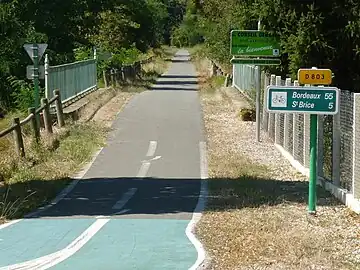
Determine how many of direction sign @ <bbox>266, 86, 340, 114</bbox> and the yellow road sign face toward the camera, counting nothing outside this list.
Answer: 2

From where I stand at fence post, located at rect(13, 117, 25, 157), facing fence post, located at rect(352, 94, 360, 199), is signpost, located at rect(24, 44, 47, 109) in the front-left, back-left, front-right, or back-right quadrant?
back-left

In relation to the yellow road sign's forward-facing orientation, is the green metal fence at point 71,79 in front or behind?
behind

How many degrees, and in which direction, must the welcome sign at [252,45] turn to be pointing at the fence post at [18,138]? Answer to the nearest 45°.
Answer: approximately 45° to its right

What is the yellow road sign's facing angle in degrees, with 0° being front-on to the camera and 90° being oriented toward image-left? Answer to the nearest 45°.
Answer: approximately 0°

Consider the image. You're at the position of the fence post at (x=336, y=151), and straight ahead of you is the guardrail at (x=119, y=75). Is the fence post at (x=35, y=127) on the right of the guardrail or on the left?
left

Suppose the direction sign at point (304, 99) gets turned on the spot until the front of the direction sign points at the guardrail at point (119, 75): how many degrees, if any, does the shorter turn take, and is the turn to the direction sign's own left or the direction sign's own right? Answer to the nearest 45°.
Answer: approximately 180°

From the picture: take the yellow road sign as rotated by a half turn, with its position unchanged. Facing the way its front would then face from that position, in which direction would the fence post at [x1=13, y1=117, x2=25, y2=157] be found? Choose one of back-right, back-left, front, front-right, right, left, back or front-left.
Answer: front-left

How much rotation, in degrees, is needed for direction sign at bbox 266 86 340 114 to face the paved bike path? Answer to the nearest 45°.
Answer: approximately 90° to its right

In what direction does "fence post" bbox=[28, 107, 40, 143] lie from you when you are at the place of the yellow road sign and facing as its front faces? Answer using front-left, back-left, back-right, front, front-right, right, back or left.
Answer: back-right
